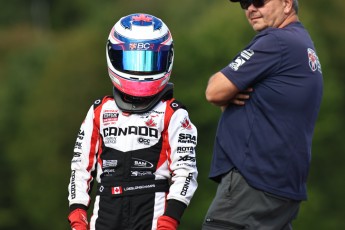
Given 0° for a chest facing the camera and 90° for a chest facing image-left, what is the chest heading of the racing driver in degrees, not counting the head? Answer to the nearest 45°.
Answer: approximately 0°

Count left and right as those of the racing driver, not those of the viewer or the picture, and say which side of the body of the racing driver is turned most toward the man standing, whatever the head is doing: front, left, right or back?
left

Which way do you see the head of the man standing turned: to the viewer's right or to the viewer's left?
to the viewer's left
